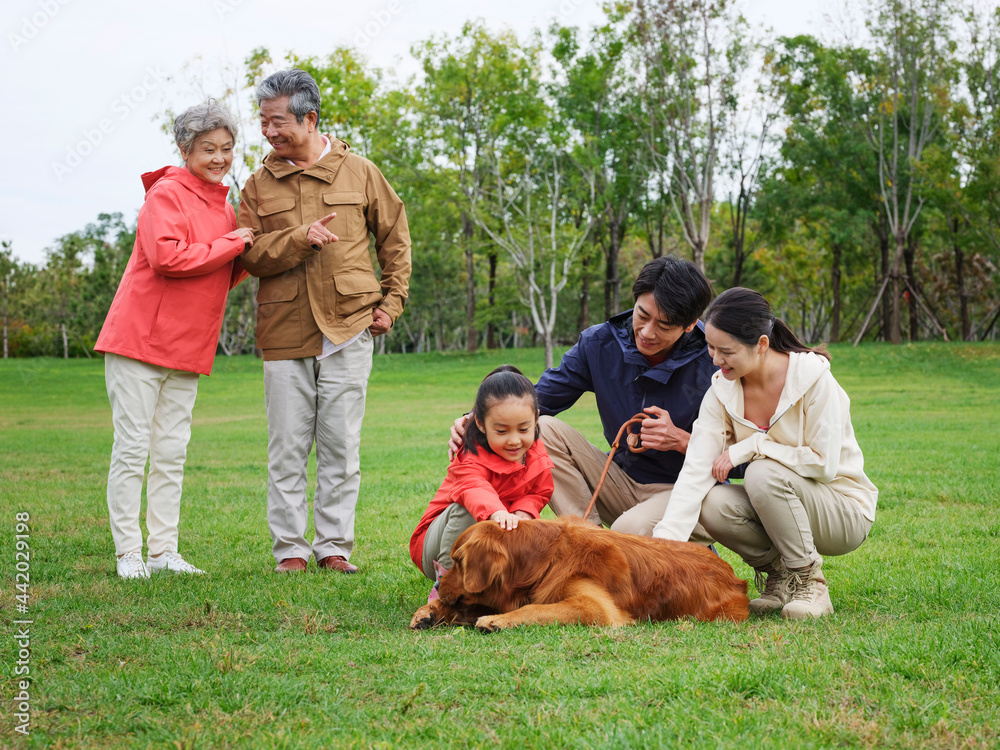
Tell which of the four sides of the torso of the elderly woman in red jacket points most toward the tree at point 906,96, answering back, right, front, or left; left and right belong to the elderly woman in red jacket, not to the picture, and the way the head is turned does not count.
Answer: left

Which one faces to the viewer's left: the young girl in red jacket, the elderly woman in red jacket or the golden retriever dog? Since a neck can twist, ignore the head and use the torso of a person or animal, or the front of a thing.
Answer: the golden retriever dog

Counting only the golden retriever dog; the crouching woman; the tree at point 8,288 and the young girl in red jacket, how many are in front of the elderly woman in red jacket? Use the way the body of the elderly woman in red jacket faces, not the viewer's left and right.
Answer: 3

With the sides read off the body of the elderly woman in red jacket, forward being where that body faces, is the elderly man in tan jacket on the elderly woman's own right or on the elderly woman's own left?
on the elderly woman's own left

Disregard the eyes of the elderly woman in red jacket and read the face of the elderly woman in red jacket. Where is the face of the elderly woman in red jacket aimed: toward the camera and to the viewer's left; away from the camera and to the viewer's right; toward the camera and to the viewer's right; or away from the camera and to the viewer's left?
toward the camera and to the viewer's right

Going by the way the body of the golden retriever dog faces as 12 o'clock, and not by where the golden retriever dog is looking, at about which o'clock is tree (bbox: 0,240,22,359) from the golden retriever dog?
The tree is roughly at 2 o'clock from the golden retriever dog.

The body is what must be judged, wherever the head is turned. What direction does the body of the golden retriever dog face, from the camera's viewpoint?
to the viewer's left

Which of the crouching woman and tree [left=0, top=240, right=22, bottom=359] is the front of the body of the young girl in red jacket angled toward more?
the crouching woman

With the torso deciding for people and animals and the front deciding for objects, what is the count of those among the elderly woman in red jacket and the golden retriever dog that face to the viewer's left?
1

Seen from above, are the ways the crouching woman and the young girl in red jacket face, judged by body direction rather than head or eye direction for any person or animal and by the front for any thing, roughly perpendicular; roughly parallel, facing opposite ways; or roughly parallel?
roughly perpendicular

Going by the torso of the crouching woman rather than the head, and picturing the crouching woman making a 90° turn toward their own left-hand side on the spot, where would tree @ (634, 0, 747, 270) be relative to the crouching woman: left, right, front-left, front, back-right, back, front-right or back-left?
back-left
